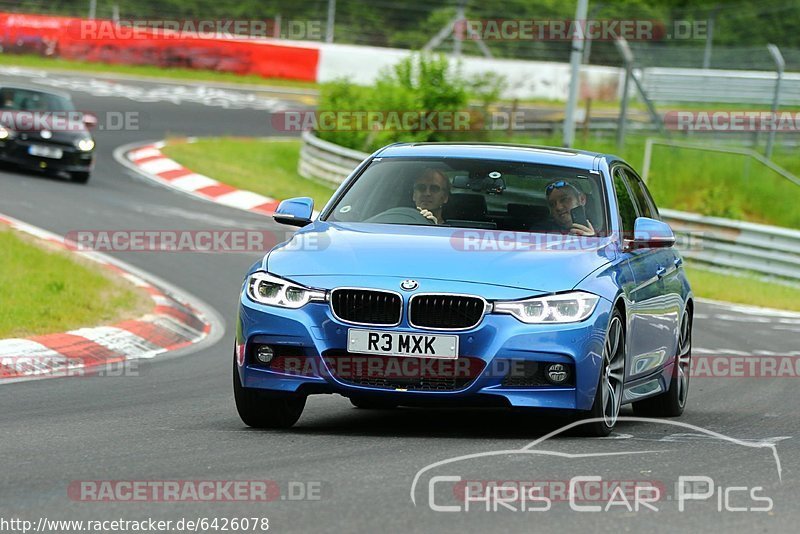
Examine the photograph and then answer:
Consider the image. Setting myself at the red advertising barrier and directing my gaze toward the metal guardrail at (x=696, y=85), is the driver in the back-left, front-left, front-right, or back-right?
front-right

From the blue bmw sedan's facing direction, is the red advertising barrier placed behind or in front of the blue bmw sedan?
behind

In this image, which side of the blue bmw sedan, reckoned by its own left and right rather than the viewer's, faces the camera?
front

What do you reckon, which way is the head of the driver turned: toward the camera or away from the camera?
toward the camera

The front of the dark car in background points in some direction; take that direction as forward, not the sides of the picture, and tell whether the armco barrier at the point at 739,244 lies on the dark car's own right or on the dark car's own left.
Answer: on the dark car's own left

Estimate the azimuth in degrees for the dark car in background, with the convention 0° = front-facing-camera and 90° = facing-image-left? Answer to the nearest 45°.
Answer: approximately 0°

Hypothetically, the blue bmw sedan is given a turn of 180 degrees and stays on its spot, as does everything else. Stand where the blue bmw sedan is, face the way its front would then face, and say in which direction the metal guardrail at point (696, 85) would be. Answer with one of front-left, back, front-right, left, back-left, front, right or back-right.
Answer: front

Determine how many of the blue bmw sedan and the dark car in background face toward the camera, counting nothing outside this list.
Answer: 2

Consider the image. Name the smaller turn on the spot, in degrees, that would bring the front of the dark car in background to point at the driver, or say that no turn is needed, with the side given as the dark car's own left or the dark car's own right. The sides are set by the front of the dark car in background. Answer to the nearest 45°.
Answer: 0° — it already faces them

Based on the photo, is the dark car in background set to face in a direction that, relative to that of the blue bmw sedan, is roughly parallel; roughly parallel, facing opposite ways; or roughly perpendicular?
roughly parallel
